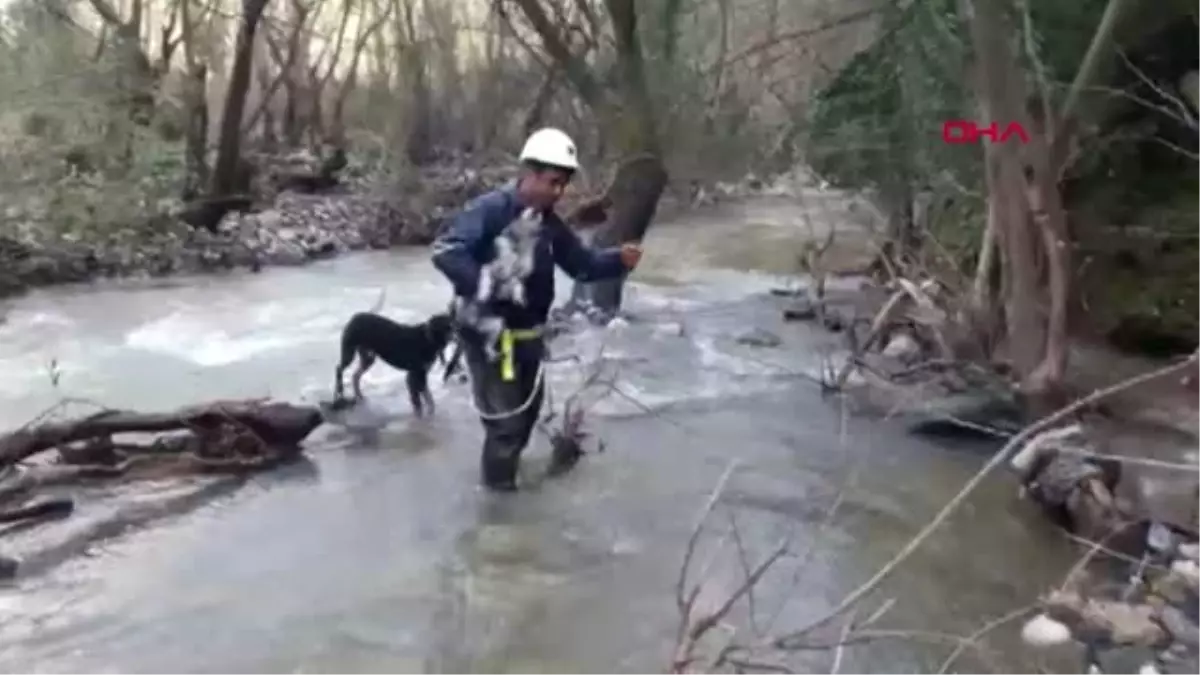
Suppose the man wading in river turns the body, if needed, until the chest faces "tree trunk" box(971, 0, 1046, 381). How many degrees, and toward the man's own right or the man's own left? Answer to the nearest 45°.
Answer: approximately 90° to the man's own left

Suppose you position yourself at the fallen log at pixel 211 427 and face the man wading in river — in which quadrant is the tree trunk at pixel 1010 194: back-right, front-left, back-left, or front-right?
front-left

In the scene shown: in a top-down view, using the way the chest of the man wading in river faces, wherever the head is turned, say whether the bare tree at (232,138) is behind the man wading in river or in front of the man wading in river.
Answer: behind

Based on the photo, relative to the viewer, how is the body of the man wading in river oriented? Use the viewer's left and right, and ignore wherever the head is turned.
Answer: facing the viewer and to the right of the viewer

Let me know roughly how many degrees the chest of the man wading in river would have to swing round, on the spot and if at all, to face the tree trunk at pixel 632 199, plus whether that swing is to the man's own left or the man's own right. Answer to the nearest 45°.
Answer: approximately 135° to the man's own left

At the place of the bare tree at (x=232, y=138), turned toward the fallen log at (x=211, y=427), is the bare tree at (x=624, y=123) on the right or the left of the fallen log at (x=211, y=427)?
left

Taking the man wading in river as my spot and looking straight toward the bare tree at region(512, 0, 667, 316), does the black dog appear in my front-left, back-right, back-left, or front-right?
front-left

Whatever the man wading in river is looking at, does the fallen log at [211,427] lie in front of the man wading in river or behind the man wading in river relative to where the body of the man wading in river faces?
behind
